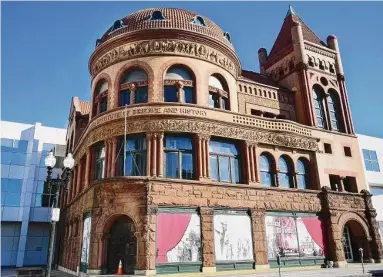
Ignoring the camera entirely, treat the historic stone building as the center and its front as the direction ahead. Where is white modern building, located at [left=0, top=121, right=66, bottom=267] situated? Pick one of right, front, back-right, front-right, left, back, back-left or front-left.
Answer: back-right

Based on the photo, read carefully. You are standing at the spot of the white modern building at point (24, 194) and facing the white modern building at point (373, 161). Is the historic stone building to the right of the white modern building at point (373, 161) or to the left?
right

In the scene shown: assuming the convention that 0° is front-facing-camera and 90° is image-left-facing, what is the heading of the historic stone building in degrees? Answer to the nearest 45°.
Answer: approximately 0°

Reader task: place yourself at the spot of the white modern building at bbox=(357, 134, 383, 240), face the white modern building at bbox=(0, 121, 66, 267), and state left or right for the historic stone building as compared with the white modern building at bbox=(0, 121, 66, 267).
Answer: left

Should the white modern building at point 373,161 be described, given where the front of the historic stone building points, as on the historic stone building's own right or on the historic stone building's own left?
on the historic stone building's own left
